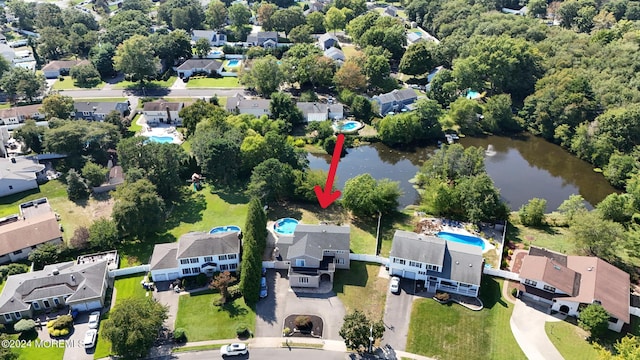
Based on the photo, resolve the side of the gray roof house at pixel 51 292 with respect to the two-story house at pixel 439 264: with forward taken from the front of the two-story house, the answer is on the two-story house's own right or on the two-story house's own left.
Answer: on the two-story house's own right

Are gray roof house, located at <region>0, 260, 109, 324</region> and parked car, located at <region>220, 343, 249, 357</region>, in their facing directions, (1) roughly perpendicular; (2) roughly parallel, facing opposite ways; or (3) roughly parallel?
roughly perpendicular

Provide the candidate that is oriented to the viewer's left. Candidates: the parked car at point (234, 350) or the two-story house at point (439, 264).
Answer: the parked car

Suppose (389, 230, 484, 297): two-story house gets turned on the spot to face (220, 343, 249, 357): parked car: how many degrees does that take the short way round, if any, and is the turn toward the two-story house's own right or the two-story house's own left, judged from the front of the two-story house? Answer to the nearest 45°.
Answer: approximately 45° to the two-story house's own right

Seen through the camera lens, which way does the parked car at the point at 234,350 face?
facing to the left of the viewer

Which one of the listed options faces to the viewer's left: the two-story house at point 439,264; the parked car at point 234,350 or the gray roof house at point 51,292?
the parked car

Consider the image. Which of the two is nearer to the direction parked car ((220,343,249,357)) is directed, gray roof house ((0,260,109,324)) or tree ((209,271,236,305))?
the gray roof house

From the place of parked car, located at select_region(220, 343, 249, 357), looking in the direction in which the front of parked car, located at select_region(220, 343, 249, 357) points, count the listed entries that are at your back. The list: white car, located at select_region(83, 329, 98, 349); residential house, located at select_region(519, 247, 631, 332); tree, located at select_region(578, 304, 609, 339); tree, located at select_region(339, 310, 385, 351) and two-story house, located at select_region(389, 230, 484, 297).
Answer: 4

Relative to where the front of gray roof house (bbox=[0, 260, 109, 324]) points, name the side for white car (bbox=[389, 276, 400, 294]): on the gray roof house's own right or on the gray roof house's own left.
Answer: on the gray roof house's own left

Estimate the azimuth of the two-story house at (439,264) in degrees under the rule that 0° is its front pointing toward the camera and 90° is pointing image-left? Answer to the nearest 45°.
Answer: approximately 0°
